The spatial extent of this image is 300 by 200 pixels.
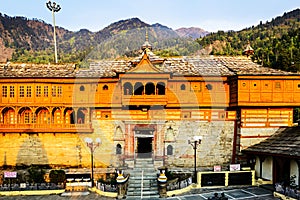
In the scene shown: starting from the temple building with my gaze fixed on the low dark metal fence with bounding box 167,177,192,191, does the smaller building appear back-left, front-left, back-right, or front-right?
front-left

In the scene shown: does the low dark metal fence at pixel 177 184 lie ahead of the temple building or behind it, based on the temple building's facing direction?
ahead

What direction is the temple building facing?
toward the camera

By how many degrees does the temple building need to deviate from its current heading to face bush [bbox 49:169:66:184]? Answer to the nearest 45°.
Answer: approximately 45° to its right

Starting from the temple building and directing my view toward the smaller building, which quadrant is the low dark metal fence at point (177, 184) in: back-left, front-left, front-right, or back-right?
front-right
